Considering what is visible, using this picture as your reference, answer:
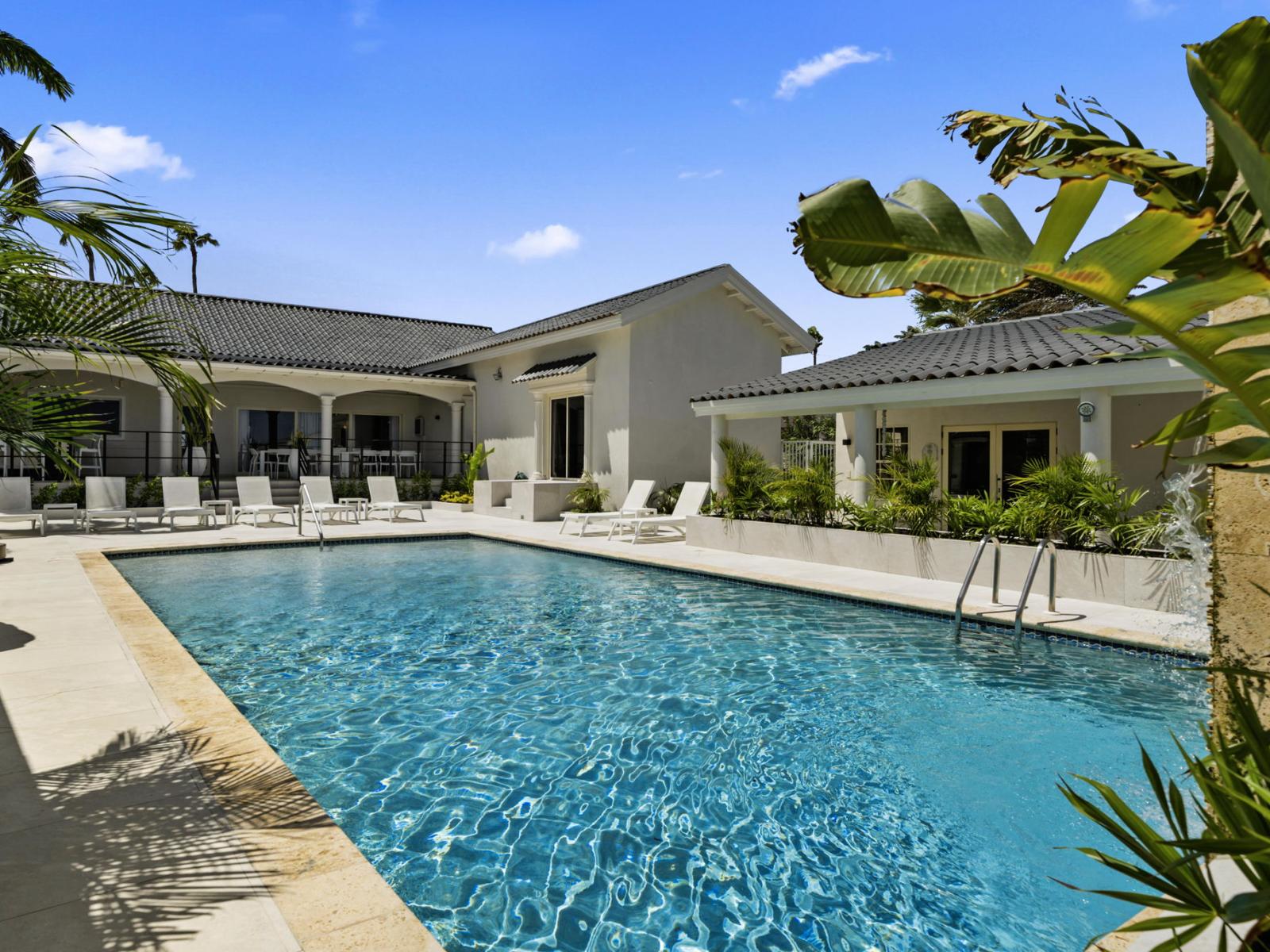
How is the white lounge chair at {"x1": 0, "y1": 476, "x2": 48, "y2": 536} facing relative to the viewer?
toward the camera

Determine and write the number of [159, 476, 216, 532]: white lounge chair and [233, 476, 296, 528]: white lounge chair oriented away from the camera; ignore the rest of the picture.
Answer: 0

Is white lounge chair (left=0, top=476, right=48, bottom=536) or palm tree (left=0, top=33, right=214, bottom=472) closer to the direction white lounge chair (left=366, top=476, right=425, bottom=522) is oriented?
the palm tree

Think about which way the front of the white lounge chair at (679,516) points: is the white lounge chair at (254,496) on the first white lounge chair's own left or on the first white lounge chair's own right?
on the first white lounge chair's own right

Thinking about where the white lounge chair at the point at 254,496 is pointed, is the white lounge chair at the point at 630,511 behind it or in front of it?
in front

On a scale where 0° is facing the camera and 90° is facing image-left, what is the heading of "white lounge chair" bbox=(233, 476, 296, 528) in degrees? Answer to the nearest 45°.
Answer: approximately 315°

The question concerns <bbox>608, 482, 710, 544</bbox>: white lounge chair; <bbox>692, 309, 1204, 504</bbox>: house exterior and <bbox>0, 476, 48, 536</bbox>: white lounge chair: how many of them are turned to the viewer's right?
0

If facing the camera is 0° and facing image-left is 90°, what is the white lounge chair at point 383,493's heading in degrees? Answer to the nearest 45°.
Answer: approximately 315°

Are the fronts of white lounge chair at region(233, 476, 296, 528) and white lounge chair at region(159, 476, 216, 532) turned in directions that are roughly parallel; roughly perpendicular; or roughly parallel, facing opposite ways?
roughly parallel

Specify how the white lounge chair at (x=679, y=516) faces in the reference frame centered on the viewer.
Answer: facing the viewer and to the left of the viewer
